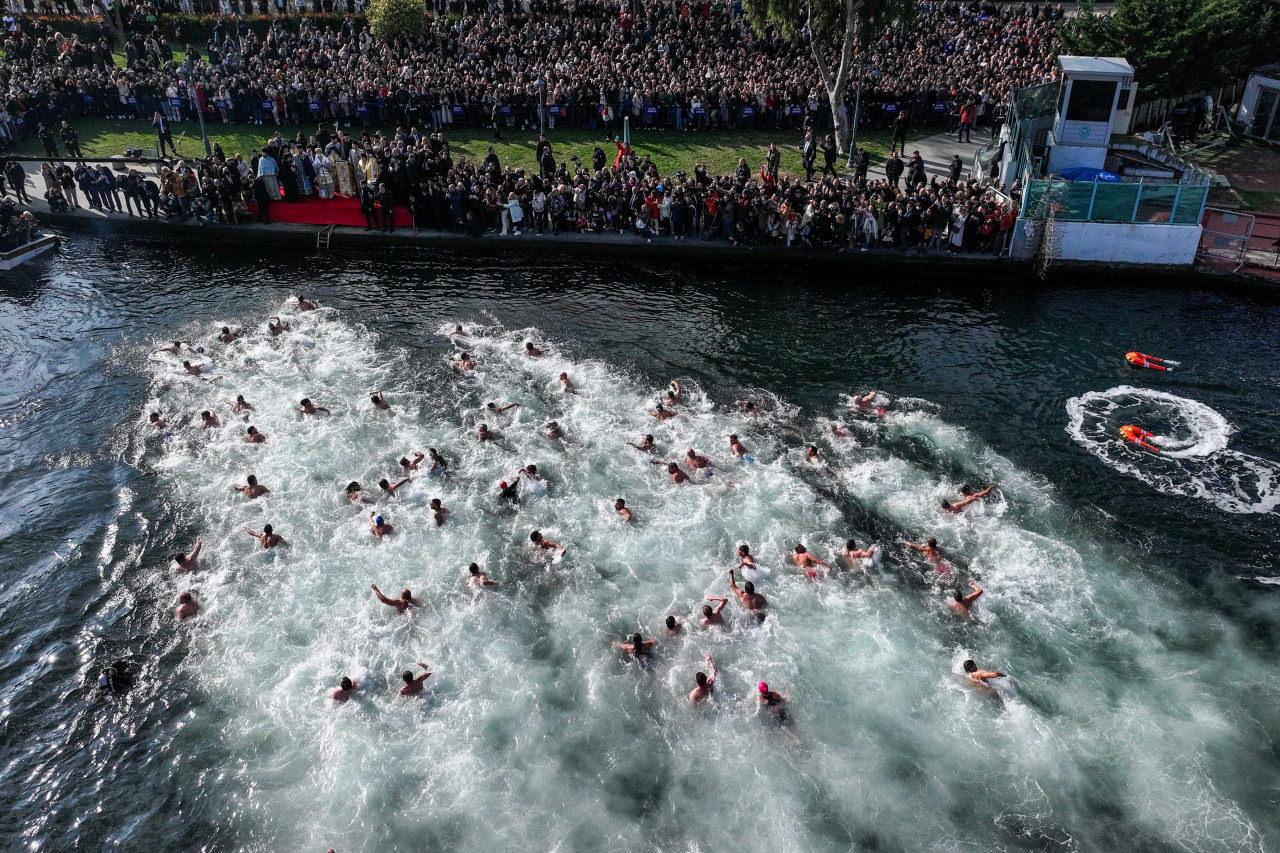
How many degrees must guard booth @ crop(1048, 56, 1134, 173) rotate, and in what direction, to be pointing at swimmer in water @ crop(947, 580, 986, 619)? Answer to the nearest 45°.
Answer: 0° — it already faces them

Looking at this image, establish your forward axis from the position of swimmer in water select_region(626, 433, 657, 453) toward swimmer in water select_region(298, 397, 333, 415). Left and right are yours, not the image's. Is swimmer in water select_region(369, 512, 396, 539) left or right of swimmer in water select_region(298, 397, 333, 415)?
left

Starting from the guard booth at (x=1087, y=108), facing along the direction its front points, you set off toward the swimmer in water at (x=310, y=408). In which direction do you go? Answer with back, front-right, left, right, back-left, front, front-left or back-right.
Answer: front-right

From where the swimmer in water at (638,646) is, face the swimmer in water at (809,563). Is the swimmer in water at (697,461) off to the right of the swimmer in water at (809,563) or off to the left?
left

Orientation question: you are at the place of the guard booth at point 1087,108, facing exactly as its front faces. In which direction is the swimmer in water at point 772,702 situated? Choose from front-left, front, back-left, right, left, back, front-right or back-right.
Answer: front

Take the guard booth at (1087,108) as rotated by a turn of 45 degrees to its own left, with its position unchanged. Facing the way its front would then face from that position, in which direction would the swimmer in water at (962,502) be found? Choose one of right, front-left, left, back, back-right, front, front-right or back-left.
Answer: front-right

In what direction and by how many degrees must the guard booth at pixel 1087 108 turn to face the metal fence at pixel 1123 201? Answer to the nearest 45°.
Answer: approximately 45° to its left

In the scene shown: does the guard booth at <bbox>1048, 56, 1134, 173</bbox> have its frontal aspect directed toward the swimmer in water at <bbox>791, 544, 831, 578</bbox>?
yes

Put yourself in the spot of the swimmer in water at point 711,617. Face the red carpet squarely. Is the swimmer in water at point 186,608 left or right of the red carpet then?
left

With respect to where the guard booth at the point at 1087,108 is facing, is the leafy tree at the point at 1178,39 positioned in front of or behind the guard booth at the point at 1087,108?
behind

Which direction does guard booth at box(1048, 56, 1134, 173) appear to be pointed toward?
toward the camera

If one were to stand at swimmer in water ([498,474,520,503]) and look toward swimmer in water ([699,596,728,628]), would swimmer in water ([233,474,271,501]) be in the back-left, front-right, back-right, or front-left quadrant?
back-right

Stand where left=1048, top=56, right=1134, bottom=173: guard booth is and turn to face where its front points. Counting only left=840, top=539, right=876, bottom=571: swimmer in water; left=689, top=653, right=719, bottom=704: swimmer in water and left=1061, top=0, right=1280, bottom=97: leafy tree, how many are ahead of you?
2

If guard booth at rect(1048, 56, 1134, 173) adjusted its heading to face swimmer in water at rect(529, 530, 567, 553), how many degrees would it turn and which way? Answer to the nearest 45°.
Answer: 0° — it already faces them

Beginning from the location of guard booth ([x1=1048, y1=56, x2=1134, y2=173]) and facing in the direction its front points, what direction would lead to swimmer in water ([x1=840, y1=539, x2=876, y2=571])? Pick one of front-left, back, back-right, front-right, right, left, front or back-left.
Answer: front

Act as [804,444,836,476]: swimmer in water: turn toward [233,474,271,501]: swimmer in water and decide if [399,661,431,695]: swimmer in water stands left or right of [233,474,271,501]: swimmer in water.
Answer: left

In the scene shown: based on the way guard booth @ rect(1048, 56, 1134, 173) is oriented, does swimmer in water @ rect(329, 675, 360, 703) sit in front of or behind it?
in front
